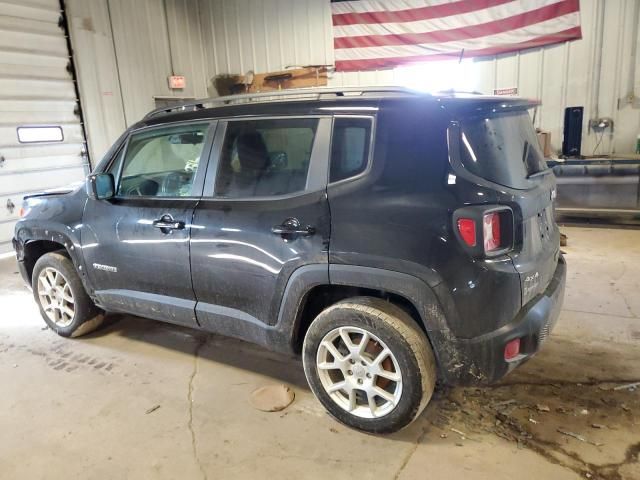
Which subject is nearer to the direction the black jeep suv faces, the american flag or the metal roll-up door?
the metal roll-up door

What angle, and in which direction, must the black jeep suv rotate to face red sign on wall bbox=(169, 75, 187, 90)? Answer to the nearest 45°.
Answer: approximately 45° to its right

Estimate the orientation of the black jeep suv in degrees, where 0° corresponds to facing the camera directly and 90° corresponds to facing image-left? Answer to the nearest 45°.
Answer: approximately 135°

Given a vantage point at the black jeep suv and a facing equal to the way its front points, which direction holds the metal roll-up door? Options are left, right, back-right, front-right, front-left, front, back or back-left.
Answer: front

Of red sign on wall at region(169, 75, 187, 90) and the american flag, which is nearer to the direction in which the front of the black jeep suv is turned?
the red sign on wall

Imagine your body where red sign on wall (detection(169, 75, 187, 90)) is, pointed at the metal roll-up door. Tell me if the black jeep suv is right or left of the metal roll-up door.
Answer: left

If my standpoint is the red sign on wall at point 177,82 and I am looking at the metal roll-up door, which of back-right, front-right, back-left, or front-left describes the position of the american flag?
back-left

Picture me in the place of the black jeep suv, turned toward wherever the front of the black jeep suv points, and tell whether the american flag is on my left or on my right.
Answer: on my right
